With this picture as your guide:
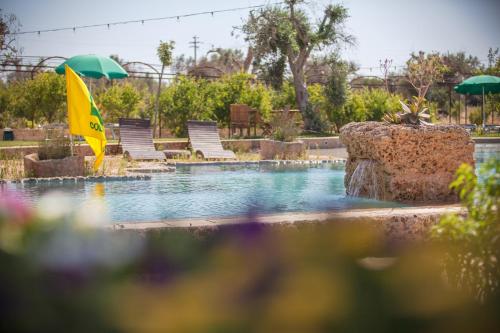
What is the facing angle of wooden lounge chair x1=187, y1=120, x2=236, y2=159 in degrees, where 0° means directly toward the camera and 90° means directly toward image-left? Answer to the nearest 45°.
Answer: approximately 315°

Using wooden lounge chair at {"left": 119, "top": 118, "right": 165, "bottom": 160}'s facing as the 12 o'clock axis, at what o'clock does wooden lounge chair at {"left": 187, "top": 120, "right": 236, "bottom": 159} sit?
wooden lounge chair at {"left": 187, "top": 120, "right": 236, "bottom": 159} is roughly at 10 o'clock from wooden lounge chair at {"left": 119, "top": 118, "right": 165, "bottom": 160}.

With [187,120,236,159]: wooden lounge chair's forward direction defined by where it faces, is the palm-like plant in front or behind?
in front

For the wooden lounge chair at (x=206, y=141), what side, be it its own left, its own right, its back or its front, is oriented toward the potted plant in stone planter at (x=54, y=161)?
right

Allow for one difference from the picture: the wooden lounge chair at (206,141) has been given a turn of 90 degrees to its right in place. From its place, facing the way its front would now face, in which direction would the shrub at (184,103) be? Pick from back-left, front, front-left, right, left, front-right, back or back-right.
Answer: back-right

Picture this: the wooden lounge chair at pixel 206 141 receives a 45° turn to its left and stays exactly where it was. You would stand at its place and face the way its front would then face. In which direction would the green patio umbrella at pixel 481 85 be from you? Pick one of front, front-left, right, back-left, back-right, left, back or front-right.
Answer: front-left

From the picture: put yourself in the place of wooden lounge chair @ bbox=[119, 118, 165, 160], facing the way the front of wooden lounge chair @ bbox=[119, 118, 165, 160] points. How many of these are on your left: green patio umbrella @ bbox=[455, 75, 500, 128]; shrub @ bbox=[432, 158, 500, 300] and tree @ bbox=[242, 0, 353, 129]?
2

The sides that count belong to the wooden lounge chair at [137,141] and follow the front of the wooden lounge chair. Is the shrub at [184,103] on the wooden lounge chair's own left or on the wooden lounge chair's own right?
on the wooden lounge chair's own left

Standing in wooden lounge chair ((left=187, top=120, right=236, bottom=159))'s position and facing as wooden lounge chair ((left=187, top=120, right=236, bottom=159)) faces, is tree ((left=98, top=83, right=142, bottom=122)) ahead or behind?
behind

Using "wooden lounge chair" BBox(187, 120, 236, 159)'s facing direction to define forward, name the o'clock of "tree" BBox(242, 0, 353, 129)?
The tree is roughly at 8 o'clock from the wooden lounge chair.

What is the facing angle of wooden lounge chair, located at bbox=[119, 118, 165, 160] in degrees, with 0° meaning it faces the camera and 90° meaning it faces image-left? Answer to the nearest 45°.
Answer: approximately 315°
